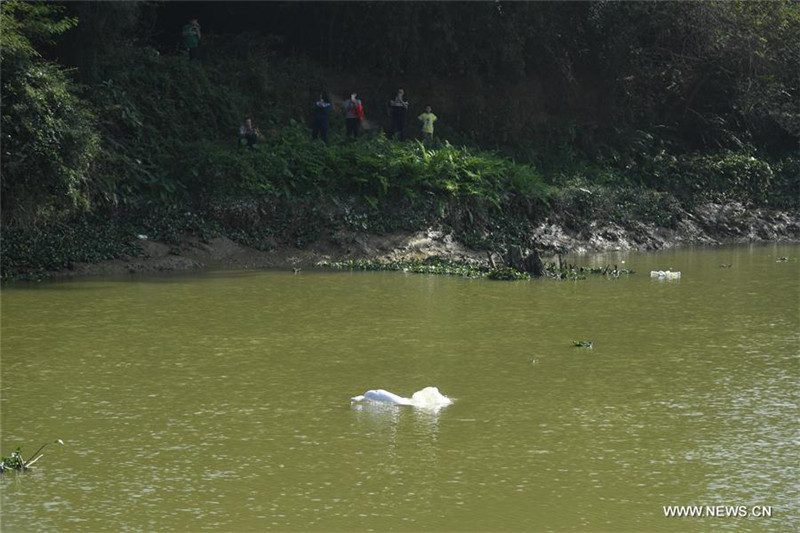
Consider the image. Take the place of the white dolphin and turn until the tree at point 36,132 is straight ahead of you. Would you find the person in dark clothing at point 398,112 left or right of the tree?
right

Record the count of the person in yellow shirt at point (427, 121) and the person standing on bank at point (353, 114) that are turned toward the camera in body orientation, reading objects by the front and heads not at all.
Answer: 2

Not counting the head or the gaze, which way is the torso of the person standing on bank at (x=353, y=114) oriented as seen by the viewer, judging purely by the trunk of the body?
toward the camera

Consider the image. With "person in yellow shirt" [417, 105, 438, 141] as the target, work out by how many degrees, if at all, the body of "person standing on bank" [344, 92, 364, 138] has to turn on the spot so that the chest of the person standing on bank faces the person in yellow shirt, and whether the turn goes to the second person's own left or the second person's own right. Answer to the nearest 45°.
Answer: approximately 90° to the second person's own left

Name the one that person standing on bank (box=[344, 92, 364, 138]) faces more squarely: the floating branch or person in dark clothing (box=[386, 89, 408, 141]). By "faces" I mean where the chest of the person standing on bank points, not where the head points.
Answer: the floating branch

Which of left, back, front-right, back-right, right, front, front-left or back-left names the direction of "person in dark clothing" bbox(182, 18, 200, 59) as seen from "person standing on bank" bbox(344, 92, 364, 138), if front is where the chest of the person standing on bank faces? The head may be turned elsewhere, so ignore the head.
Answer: right

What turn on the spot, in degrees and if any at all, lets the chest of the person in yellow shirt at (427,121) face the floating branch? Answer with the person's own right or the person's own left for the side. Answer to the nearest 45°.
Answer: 0° — they already face it

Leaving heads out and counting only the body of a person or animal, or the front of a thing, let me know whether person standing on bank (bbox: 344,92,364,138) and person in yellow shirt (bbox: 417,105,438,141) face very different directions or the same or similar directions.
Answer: same or similar directions

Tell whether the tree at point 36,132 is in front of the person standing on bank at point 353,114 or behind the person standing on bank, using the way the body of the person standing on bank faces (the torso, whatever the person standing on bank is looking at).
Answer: in front

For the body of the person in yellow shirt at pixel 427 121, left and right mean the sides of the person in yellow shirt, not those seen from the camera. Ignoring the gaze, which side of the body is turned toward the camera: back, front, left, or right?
front

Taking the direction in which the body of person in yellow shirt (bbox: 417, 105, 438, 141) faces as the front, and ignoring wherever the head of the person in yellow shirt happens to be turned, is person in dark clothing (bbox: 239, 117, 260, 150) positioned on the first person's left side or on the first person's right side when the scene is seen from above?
on the first person's right side

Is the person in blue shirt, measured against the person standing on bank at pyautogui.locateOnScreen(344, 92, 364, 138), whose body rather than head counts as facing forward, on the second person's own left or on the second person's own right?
on the second person's own right

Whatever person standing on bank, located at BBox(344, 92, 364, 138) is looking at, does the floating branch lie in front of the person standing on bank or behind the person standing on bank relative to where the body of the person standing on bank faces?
in front

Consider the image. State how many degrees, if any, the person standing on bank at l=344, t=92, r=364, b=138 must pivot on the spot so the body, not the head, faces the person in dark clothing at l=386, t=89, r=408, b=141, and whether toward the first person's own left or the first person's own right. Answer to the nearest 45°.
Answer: approximately 135° to the first person's own left

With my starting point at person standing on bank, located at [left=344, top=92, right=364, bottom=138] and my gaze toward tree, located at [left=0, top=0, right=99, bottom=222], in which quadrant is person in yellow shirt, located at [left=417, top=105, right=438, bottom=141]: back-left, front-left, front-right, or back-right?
back-left

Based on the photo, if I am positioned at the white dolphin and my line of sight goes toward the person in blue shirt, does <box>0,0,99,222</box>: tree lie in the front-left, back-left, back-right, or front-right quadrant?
front-left
